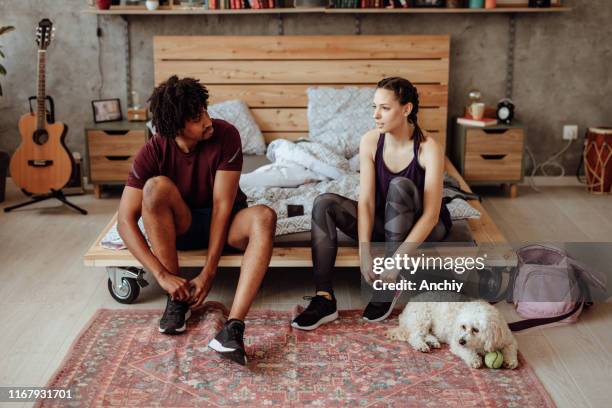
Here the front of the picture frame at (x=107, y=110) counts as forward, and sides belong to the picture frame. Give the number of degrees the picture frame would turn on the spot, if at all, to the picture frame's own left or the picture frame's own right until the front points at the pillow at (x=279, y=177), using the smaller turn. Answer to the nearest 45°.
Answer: approximately 45° to the picture frame's own left

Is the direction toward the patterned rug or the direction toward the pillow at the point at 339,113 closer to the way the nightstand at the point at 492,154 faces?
the patterned rug

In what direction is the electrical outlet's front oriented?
toward the camera

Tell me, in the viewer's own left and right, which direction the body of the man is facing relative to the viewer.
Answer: facing the viewer

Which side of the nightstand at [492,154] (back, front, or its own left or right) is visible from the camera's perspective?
front

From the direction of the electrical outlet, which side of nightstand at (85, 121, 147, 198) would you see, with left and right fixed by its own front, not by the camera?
left

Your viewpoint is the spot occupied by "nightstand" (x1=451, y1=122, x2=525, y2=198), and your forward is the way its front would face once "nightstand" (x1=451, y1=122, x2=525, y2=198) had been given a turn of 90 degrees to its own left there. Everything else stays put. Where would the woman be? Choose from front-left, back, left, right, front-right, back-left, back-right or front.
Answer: right

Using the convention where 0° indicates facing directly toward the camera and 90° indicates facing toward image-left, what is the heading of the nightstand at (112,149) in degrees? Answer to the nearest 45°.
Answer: approximately 0°

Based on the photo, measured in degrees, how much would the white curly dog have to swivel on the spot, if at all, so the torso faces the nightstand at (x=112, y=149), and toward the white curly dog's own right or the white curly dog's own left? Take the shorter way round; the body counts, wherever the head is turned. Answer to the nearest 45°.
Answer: approximately 180°

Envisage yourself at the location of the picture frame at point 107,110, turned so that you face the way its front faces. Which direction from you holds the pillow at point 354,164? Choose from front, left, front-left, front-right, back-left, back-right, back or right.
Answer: front-left

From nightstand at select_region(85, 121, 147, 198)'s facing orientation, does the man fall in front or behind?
in front

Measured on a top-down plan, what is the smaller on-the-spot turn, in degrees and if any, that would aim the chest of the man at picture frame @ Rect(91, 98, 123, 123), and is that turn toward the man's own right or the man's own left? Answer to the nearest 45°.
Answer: approximately 180°

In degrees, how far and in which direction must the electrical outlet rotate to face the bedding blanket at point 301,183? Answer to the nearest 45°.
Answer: approximately 45° to its right

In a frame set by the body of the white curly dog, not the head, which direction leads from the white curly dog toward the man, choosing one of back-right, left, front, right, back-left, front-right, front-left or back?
back-right
